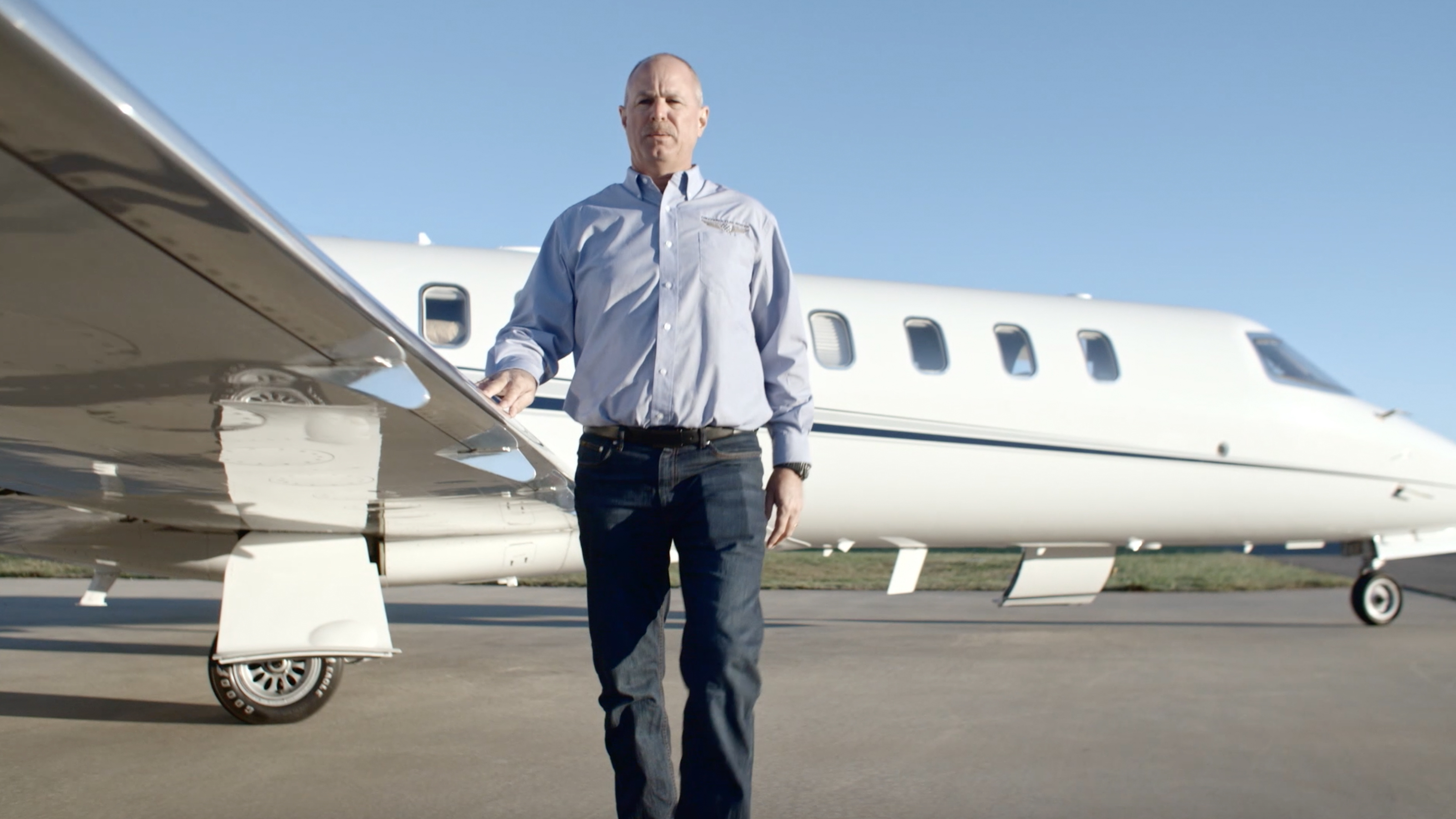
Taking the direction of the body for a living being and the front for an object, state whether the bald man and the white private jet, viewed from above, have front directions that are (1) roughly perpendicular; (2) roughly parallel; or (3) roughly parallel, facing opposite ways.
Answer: roughly perpendicular

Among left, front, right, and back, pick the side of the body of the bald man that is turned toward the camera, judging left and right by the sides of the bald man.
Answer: front

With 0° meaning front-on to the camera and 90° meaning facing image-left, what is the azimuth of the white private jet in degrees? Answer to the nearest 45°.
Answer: approximately 270°
